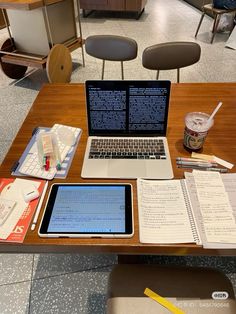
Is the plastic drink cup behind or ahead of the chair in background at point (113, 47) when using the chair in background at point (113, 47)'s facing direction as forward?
ahead

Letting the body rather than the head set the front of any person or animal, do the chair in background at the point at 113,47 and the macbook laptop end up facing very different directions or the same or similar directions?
same or similar directions

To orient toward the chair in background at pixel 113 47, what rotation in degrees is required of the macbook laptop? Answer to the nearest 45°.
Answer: approximately 180°

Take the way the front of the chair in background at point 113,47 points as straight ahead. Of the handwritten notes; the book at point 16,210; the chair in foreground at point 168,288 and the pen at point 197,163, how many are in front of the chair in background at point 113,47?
4

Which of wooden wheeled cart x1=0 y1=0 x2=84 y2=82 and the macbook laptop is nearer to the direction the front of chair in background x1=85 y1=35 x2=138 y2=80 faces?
the macbook laptop

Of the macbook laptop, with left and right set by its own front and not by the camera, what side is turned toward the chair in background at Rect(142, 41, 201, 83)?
back

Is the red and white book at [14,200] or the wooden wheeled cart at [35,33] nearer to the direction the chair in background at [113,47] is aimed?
the red and white book

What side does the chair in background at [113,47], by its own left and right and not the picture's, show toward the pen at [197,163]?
front

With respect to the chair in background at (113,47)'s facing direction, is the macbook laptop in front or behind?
in front

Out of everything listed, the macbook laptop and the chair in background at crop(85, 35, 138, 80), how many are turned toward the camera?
2

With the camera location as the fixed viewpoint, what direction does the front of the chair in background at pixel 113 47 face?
facing the viewer

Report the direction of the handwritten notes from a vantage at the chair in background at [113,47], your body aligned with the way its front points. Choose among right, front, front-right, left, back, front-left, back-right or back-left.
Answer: front
